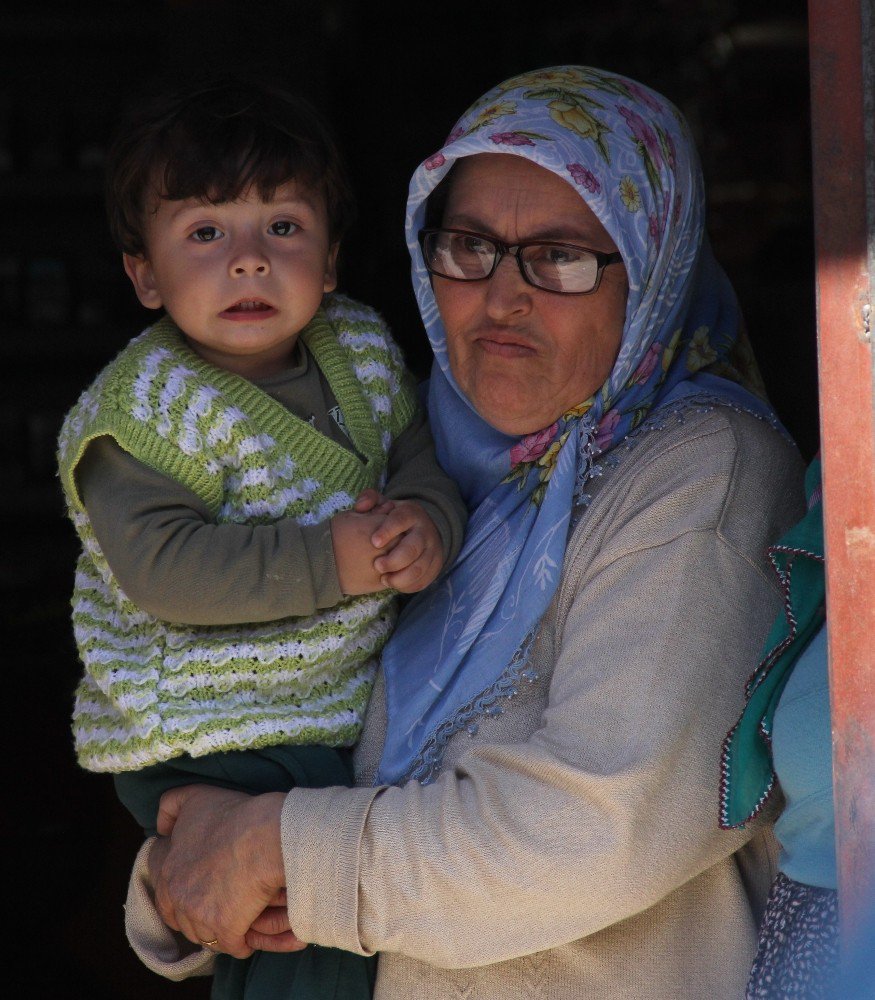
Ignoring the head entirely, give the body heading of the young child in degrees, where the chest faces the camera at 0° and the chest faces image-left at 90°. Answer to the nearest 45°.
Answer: approximately 315°

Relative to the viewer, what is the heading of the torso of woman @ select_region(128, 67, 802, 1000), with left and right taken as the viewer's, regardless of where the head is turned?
facing the viewer and to the left of the viewer
